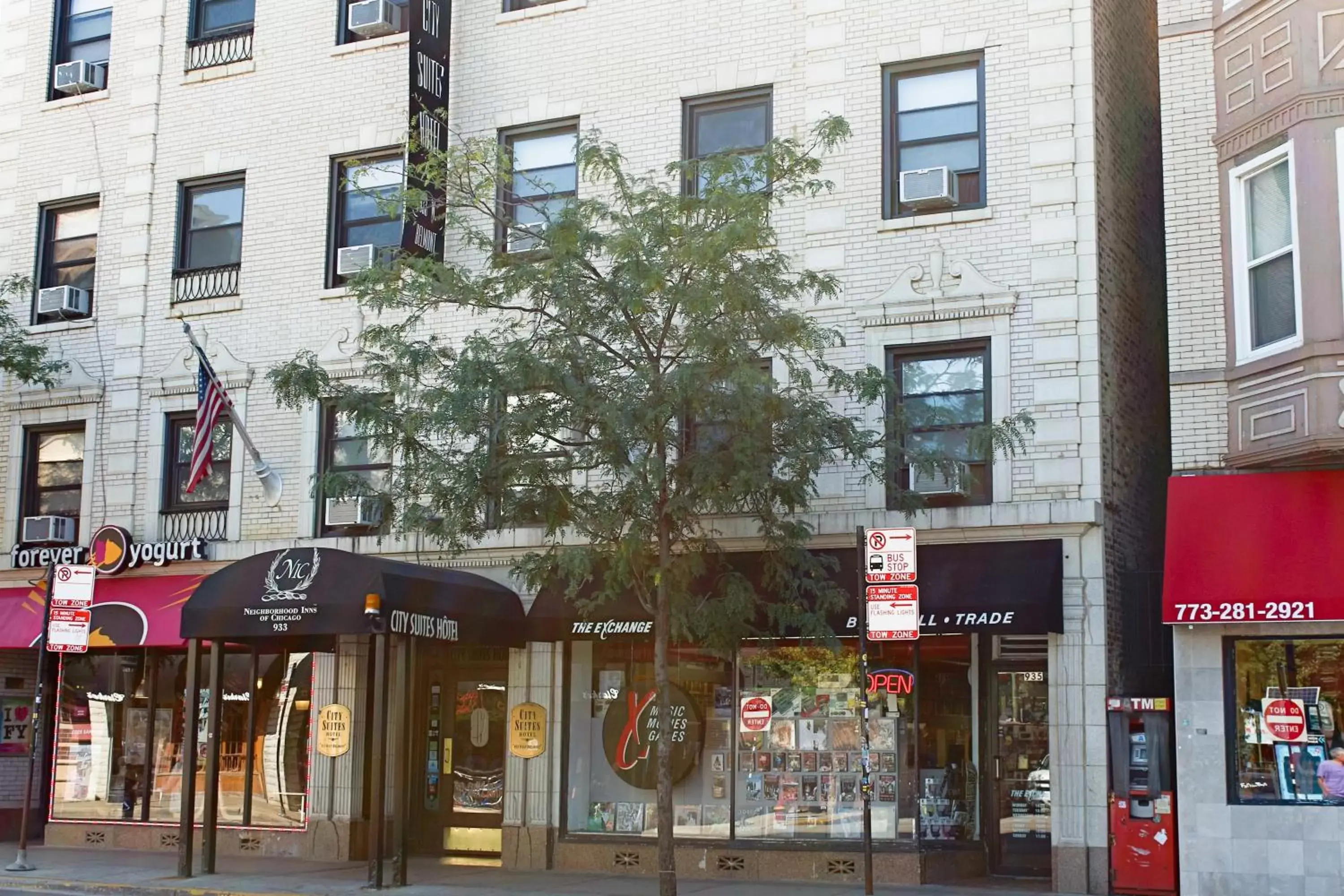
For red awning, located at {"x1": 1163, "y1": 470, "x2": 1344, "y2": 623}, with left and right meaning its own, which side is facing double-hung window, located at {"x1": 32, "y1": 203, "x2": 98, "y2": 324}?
right

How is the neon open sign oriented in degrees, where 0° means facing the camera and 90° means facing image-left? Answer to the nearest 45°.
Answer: approximately 0°

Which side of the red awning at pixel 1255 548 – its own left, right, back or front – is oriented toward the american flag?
right

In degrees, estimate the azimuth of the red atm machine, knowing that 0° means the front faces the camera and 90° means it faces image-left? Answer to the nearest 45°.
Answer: approximately 0°

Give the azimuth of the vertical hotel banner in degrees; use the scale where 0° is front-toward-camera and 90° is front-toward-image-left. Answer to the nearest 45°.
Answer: approximately 315°
